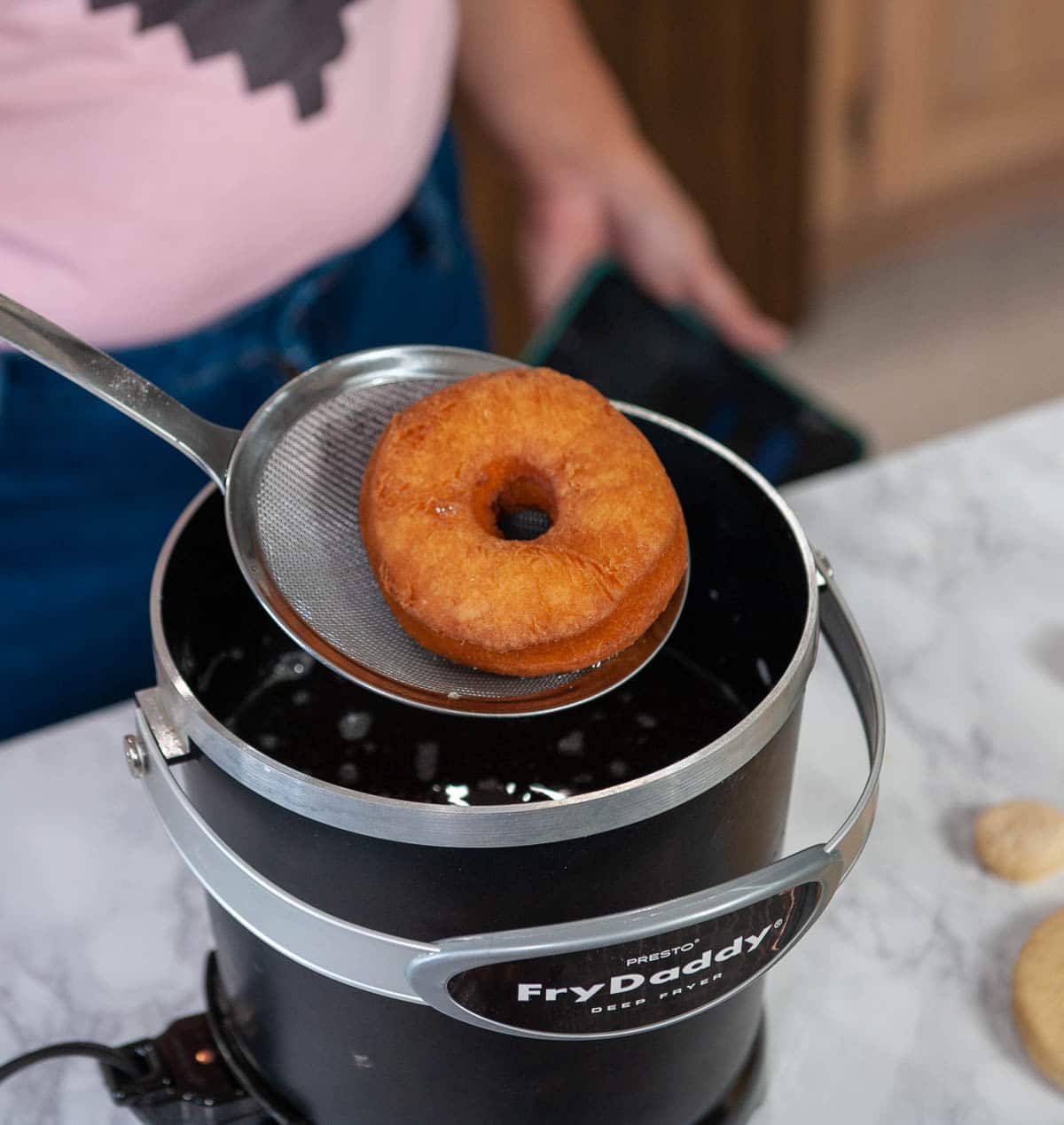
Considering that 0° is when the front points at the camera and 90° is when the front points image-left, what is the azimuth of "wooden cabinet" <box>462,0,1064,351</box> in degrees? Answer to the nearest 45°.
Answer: approximately 315°

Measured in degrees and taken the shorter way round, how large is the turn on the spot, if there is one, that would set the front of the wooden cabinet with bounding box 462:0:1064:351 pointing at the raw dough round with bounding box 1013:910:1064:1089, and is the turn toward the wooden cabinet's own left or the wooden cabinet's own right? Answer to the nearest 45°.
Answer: approximately 45° to the wooden cabinet's own right

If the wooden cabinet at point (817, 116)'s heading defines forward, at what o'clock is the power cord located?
The power cord is roughly at 2 o'clock from the wooden cabinet.

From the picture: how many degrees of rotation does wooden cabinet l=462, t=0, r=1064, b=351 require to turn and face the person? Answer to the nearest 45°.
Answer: approximately 45° to its right

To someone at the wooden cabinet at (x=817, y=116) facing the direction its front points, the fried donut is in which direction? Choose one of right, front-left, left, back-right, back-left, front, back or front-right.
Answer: front-right
